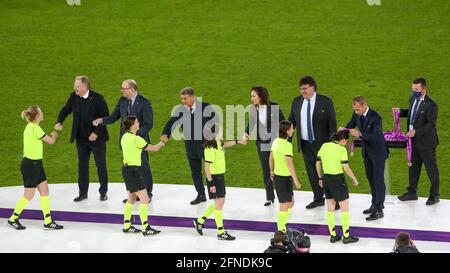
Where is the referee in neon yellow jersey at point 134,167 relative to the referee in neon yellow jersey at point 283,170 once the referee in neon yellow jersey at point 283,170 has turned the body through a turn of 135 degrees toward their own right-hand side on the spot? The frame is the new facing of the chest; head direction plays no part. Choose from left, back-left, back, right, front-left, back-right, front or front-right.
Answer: right

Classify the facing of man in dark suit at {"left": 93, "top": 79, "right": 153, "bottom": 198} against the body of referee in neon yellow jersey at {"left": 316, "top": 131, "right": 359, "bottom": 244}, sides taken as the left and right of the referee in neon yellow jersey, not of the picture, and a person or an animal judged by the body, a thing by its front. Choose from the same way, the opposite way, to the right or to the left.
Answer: the opposite way

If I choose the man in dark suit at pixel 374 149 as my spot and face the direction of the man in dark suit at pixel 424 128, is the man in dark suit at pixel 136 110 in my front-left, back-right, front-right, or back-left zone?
back-left

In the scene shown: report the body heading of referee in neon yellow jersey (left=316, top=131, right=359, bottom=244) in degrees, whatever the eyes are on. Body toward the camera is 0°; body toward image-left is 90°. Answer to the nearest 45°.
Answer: approximately 225°

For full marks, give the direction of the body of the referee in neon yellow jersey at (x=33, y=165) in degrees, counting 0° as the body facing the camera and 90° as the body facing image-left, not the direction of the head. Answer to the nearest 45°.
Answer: approximately 270°

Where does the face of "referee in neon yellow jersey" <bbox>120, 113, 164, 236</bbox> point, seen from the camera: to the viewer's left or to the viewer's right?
to the viewer's right

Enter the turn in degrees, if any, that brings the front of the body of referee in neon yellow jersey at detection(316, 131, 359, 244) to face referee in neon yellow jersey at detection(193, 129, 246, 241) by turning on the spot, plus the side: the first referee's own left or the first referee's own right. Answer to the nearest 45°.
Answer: approximately 135° to the first referee's own left

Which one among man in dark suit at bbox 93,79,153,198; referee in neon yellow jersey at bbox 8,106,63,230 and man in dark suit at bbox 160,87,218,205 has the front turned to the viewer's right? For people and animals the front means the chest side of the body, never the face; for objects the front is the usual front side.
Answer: the referee in neon yellow jersey

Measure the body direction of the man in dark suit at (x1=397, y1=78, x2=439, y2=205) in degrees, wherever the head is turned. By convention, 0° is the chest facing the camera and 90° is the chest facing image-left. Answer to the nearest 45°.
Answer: approximately 45°

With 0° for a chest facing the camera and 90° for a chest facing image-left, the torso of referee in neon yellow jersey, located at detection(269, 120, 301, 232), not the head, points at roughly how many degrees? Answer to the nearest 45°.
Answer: approximately 225°

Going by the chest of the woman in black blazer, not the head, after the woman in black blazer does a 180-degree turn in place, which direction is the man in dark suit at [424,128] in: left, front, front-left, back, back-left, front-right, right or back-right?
front-right
